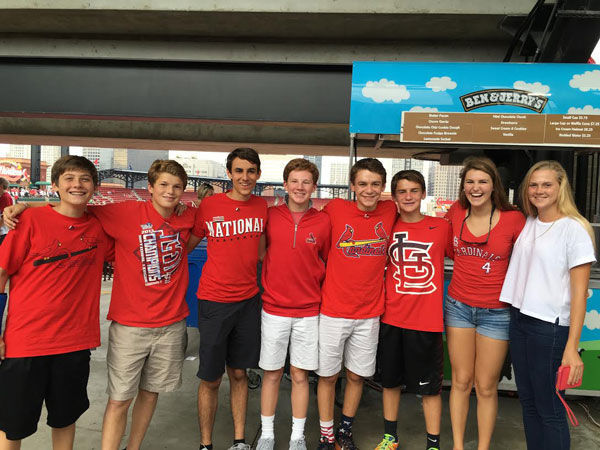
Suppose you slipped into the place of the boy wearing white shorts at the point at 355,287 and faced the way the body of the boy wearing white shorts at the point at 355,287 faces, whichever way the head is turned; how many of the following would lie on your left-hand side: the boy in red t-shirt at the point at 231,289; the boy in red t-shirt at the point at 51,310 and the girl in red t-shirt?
1

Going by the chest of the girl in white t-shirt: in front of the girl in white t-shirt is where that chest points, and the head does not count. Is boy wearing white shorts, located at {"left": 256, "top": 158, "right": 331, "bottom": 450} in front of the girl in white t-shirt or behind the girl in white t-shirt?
in front

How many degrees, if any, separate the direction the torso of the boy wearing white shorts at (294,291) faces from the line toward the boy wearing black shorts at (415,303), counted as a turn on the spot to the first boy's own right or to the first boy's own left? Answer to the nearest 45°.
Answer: approximately 90° to the first boy's own left

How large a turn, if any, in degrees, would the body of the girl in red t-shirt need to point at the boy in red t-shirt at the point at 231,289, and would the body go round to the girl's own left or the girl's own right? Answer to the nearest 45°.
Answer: approximately 90° to the girl's own right

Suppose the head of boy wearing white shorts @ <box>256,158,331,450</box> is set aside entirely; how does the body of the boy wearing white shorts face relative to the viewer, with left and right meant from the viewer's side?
facing the viewer

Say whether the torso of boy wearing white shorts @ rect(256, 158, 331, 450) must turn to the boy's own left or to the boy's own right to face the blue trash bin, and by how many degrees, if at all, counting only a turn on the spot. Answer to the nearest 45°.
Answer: approximately 135° to the boy's own right

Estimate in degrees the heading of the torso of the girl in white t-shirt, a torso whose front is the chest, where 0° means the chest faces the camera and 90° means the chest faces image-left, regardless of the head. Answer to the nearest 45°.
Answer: approximately 45°

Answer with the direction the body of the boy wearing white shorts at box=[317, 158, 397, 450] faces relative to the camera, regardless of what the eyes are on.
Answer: toward the camera

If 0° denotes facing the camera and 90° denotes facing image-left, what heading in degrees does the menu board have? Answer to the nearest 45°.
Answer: approximately 0°
